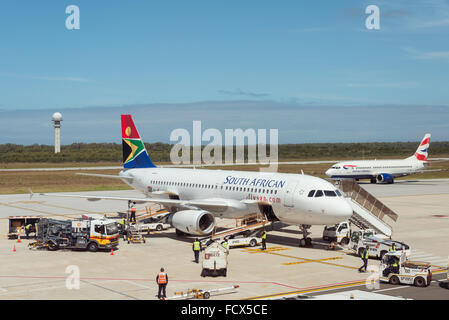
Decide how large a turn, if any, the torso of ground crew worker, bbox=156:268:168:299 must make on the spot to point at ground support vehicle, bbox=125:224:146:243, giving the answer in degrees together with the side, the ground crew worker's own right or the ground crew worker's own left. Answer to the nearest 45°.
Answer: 0° — they already face it

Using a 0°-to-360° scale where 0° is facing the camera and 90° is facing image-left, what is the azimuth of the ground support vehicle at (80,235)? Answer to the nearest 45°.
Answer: approximately 315°

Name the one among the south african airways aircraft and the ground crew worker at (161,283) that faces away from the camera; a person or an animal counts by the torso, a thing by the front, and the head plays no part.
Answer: the ground crew worker

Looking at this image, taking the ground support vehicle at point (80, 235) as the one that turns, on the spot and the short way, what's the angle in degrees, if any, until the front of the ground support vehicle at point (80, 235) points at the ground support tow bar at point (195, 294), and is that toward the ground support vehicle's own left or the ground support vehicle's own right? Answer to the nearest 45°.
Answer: approximately 45° to the ground support vehicle's own right

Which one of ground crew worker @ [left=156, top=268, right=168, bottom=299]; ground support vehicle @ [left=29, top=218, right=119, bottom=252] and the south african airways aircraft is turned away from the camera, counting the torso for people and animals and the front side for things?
the ground crew worker

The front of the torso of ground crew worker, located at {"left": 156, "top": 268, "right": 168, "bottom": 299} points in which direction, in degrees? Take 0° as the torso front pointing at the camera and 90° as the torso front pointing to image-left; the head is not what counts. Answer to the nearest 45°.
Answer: approximately 180°

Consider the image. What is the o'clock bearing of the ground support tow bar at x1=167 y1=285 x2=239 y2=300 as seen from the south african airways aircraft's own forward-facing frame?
The ground support tow bar is roughly at 2 o'clock from the south african airways aircraft.

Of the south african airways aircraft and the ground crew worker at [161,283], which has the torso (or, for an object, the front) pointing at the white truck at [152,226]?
the ground crew worker
